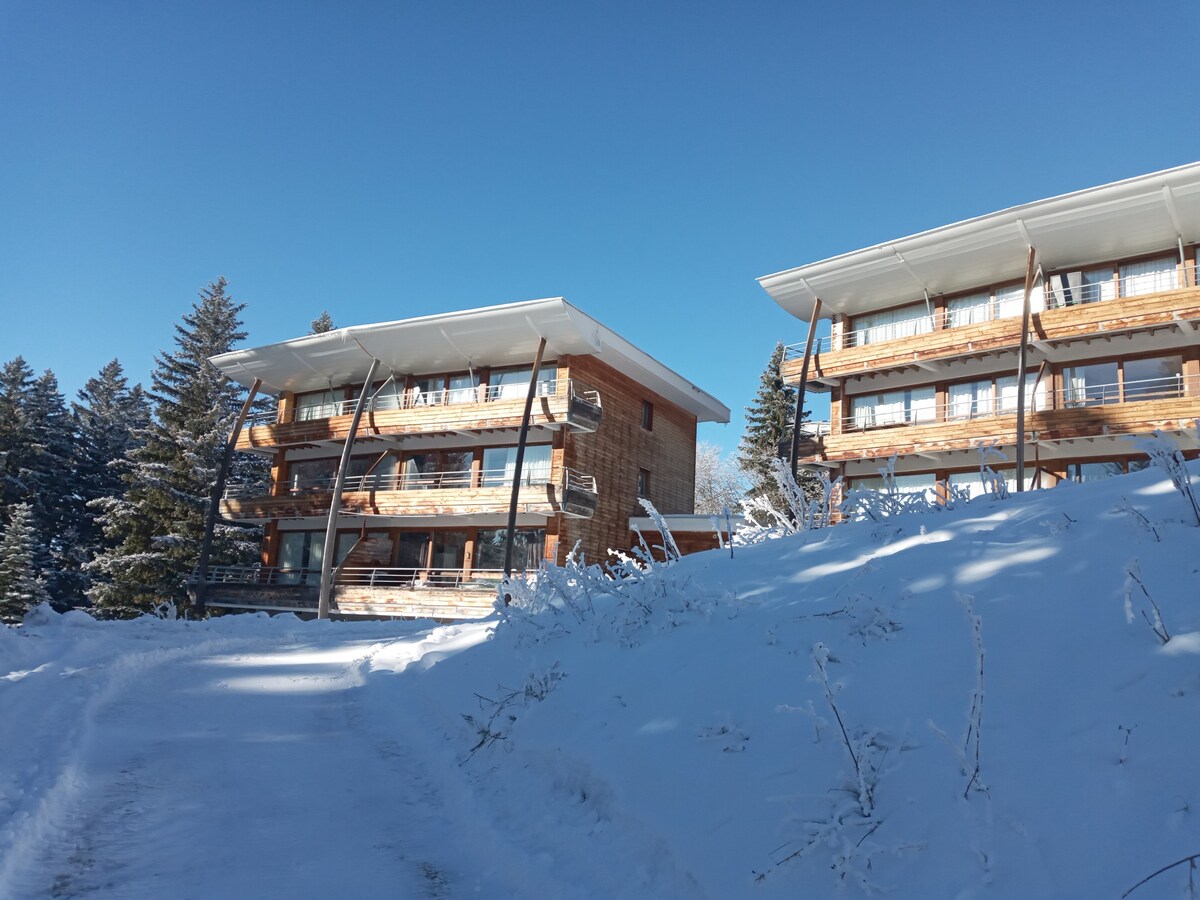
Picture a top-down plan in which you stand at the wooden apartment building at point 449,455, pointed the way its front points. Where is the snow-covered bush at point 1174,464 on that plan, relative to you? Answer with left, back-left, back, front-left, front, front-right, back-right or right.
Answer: front-left

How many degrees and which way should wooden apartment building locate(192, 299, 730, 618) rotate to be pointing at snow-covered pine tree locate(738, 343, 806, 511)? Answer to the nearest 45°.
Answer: approximately 180°

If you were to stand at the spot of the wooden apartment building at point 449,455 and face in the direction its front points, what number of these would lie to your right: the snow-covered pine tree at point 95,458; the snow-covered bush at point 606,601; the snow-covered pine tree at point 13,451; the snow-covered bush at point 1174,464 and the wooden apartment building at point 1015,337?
2

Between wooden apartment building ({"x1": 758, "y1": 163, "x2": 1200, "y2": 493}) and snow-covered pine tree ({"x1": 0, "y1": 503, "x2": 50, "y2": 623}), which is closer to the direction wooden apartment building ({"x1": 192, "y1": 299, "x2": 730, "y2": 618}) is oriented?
the snow-covered pine tree

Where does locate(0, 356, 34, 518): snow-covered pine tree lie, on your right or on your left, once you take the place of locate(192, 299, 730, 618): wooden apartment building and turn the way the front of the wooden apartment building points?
on your right

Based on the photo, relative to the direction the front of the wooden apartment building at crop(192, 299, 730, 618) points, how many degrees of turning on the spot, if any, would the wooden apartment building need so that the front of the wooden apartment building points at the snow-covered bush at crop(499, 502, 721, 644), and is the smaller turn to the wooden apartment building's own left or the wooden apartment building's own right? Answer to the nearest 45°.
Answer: approximately 45° to the wooden apartment building's own left

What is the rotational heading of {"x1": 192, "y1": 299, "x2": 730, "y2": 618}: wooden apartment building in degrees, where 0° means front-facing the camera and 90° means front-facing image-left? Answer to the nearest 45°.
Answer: approximately 45°

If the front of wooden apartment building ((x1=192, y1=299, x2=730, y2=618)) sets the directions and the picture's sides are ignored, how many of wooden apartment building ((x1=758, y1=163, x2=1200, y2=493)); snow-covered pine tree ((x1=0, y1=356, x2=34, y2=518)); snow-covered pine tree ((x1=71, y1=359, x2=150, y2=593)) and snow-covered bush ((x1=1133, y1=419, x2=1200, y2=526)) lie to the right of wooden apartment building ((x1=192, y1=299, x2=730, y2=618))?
2

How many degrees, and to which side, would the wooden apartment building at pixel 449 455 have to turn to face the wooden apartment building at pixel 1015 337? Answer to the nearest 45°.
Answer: approximately 90° to its left

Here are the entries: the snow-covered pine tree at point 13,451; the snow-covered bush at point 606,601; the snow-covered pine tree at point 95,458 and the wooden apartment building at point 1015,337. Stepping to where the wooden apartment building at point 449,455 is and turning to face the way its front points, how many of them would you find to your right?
2

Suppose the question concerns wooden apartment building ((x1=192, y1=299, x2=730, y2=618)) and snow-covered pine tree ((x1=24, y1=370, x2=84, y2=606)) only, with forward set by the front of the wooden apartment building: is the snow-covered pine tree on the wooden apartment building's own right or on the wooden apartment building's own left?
on the wooden apartment building's own right

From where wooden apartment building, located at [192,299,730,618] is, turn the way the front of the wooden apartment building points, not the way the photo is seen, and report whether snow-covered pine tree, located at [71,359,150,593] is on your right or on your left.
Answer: on your right
